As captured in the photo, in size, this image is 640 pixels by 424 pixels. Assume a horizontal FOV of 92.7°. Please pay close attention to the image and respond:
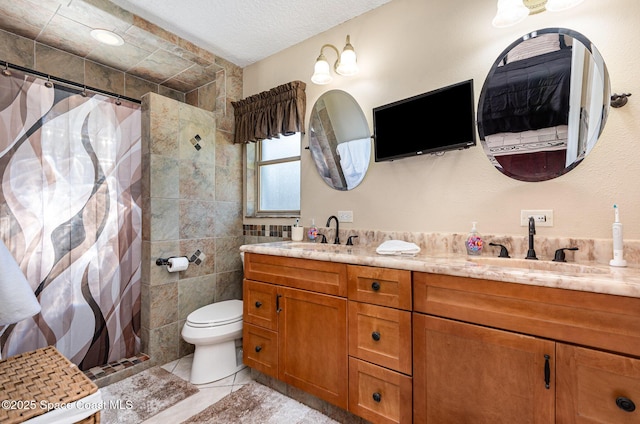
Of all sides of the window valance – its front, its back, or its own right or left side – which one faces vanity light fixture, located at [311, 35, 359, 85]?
left

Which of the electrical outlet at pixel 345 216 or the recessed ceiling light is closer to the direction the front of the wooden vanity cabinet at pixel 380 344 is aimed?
the recessed ceiling light

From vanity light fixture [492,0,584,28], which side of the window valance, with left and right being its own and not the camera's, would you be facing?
left

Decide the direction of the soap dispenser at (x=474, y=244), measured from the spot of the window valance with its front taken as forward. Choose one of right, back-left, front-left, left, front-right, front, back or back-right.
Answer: left

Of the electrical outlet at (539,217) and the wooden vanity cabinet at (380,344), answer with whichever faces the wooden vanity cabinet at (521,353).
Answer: the electrical outlet

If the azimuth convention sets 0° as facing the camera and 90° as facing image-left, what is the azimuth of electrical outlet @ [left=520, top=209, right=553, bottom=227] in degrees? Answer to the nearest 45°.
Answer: approximately 0°

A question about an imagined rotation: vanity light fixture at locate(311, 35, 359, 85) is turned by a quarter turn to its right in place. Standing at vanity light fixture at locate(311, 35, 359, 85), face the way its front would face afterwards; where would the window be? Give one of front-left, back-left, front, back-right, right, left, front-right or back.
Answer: front

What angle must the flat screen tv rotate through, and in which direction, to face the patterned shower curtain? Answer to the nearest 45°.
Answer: approximately 45° to its right

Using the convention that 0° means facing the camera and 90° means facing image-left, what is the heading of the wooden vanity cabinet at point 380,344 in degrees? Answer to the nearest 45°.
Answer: approximately 45°

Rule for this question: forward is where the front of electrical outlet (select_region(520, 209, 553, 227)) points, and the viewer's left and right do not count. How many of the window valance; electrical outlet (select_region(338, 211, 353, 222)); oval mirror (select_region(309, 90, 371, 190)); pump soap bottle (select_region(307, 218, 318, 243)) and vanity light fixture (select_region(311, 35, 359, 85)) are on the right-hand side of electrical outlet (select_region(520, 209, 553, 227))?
5
